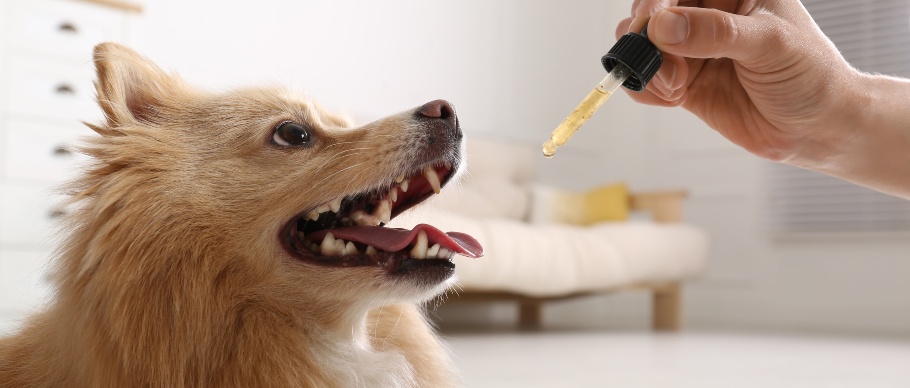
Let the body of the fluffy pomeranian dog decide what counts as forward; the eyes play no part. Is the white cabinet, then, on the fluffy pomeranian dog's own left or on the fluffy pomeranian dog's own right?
on the fluffy pomeranian dog's own left

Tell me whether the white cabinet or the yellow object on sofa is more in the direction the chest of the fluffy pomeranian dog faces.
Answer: the yellow object on sofa

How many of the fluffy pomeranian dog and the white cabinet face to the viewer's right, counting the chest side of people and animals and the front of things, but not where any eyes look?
1

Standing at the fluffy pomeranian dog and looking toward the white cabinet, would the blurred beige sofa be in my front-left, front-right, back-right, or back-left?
front-right

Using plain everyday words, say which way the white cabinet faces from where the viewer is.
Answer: facing the viewer

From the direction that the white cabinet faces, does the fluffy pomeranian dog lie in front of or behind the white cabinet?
in front

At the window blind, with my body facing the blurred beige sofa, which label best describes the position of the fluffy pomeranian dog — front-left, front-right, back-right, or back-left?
front-left

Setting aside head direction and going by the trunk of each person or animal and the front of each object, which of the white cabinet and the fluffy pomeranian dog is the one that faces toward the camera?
the white cabinet

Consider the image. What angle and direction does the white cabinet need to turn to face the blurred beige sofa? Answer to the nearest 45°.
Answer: approximately 90° to its left

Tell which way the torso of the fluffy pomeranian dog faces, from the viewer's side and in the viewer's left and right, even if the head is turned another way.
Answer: facing to the right of the viewer

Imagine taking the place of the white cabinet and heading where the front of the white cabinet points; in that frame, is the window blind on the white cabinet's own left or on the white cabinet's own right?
on the white cabinet's own left

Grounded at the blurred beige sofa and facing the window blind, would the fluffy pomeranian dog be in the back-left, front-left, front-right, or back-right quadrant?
back-right
